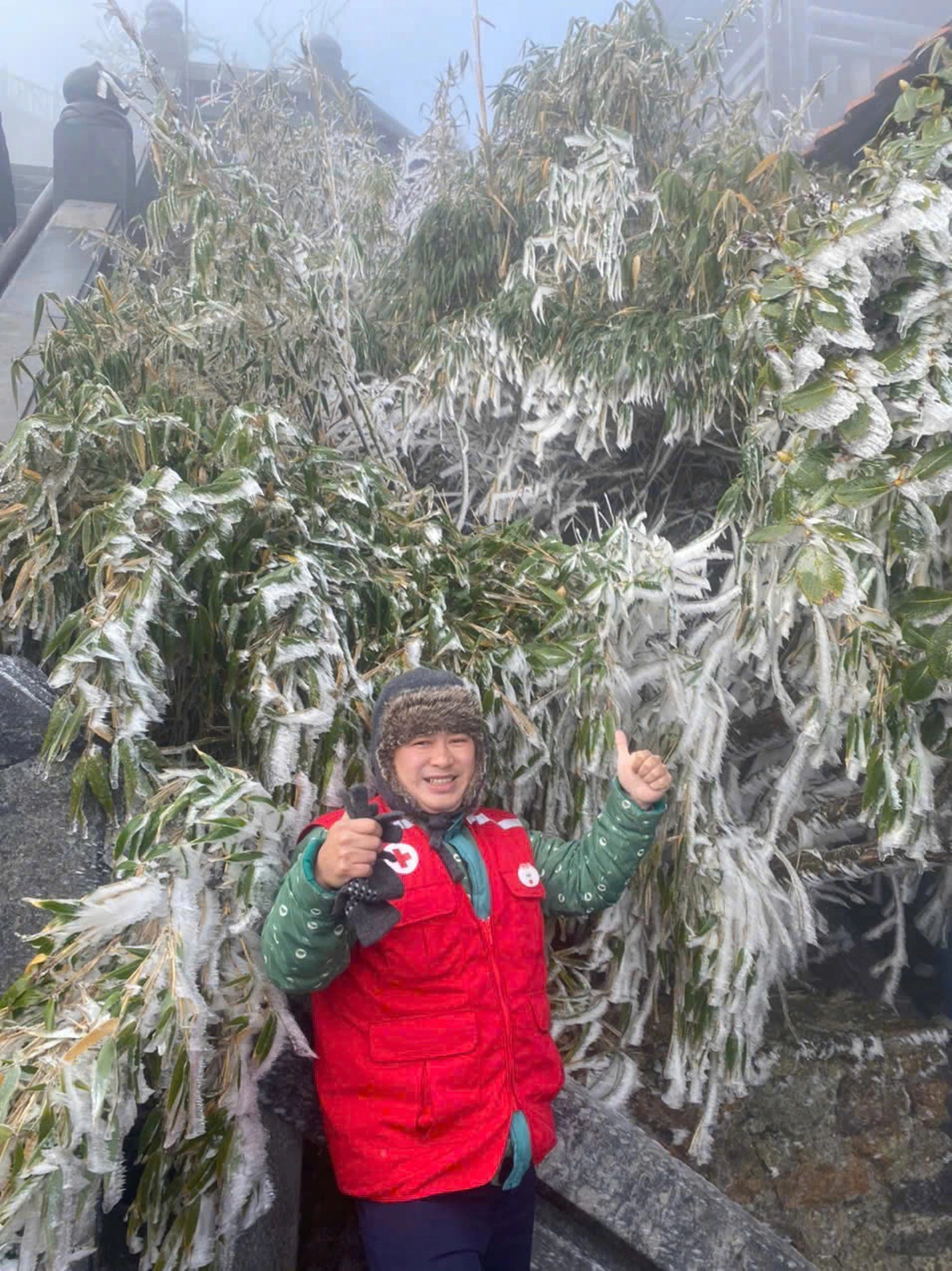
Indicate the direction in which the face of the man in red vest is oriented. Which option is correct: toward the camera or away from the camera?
toward the camera

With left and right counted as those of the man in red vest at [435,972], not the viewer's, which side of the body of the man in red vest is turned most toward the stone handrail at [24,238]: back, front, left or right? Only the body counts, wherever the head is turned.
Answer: back

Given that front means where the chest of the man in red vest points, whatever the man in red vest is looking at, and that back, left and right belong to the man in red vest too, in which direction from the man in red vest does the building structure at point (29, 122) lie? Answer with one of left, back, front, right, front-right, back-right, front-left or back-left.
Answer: back

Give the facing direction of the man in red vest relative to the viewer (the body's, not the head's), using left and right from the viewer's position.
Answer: facing the viewer and to the right of the viewer
